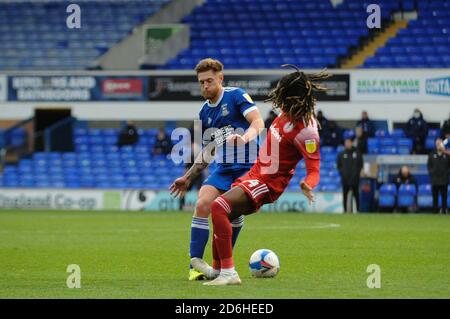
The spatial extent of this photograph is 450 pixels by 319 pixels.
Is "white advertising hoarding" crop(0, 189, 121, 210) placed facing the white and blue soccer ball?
yes

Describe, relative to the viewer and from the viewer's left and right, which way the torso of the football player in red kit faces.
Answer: facing to the left of the viewer

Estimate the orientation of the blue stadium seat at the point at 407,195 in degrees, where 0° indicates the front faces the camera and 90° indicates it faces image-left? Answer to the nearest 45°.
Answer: approximately 0°
